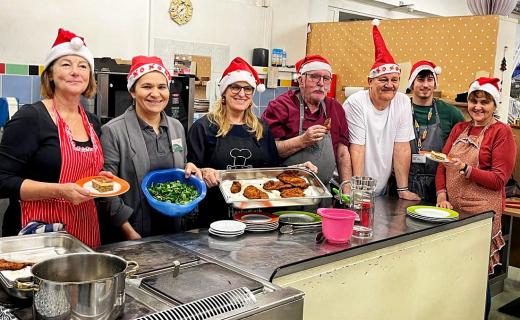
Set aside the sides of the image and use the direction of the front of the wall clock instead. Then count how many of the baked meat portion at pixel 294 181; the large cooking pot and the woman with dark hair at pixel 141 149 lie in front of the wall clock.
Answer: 3

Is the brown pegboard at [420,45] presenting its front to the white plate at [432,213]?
yes

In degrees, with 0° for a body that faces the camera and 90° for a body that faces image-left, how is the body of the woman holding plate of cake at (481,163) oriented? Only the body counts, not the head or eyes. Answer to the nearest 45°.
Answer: approximately 45°

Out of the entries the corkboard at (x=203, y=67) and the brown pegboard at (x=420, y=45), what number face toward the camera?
2

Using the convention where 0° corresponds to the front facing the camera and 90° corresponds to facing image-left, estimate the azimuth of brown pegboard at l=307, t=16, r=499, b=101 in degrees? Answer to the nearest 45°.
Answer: approximately 0°

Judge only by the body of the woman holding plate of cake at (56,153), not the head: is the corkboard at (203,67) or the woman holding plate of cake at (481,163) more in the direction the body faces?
the woman holding plate of cake
